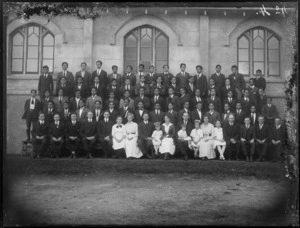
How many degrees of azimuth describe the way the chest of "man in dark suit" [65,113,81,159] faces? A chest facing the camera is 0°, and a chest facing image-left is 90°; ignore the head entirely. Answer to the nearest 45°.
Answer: approximately 0°

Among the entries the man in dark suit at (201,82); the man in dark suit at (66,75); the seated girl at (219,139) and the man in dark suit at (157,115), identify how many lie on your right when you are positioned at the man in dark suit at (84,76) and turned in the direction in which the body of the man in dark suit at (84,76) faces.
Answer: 1

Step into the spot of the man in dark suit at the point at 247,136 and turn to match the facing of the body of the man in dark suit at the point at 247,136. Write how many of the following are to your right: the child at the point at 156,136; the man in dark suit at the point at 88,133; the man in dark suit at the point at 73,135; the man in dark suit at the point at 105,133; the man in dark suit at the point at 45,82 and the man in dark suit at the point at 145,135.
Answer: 6

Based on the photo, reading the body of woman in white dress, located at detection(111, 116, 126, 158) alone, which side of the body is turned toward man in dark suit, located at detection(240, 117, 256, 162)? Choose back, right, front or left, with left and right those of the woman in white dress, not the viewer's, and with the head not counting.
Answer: left

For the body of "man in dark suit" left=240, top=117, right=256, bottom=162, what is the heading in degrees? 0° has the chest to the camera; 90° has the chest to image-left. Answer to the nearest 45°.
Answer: approximately 0°

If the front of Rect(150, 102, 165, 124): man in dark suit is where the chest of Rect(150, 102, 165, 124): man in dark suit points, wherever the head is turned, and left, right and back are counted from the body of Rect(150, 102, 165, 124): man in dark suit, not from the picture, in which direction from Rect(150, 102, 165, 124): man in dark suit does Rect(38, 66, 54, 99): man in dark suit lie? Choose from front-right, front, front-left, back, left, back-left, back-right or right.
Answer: right

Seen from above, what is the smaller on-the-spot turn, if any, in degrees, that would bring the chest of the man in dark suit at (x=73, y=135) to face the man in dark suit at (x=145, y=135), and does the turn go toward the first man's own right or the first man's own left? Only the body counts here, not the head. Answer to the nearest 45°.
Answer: approximately 90° to the first man's own left

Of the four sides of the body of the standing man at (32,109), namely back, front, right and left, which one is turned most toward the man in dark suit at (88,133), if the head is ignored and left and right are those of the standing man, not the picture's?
left
